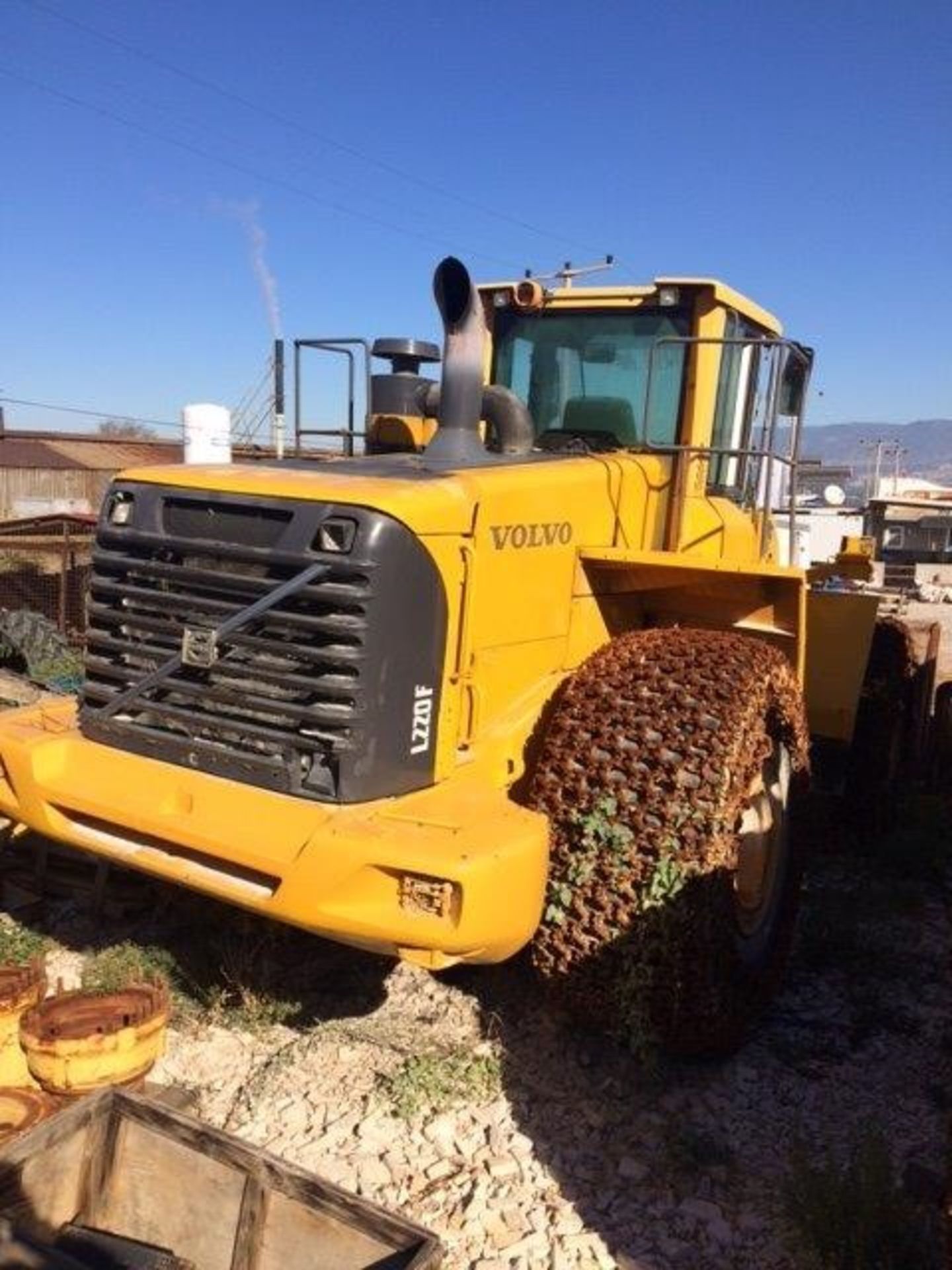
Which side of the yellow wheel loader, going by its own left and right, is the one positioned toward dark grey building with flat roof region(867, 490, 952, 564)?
front

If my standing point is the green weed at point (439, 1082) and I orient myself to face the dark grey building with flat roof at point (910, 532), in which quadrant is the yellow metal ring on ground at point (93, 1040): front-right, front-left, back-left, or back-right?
back-left

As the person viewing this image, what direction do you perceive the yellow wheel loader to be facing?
facing away from the viewer and to the right of the viewer

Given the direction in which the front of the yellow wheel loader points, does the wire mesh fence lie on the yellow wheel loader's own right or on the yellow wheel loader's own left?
on the yellow wheel loader's own left
